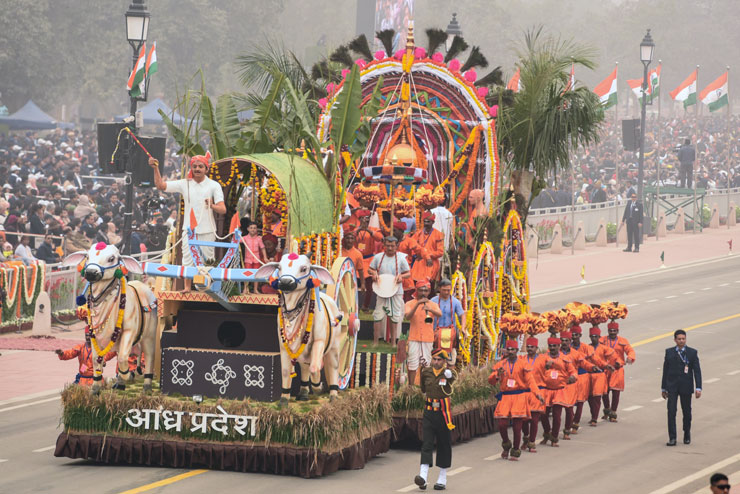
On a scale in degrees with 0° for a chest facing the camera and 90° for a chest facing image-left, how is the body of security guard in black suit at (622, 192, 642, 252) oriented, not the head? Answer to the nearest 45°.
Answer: approximately 0°

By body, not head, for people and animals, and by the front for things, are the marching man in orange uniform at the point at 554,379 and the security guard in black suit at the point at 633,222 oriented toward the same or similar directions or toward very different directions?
same or similar directions

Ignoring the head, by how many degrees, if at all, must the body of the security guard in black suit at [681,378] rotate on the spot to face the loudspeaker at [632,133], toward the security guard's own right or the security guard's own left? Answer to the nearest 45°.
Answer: approximately 180°

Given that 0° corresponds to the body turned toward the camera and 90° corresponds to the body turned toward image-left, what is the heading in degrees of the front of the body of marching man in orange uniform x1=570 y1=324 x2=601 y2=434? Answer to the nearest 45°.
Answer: approximately 45°

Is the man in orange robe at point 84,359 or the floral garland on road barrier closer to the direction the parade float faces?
the man in orange robe

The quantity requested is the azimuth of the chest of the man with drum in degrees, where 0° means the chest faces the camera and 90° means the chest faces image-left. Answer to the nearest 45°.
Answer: approximately 0°

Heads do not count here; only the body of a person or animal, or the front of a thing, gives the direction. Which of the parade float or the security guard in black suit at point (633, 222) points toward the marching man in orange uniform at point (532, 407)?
the security guard in black suit

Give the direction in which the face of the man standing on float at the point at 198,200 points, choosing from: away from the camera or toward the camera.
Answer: toward the camera

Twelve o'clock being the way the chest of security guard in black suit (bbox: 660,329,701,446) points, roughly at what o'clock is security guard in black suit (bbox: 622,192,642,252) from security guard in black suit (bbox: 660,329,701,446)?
security guard in black suit (bbox: 622,192,642,252) is roughly at 6 o'clock from security guard in black suit (bbox: 660,329,701,446).

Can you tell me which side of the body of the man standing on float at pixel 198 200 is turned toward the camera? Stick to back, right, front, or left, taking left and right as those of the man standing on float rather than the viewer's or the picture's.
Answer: front

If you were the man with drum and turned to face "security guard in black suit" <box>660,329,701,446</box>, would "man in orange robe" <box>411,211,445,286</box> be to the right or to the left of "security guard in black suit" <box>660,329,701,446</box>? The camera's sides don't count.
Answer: left

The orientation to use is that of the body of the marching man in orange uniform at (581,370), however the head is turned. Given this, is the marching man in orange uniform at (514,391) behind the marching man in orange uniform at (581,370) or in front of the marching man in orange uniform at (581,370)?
in front
